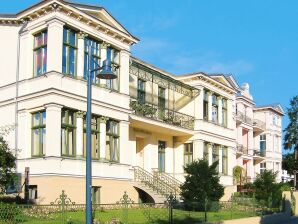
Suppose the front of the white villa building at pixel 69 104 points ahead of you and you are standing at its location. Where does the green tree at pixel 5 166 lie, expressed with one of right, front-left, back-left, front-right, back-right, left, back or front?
front-right

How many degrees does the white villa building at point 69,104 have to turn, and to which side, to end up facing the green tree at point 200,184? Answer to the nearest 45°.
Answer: approximately 90° to its left

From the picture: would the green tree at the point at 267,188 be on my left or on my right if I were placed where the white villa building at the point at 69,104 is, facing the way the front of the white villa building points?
on my left
